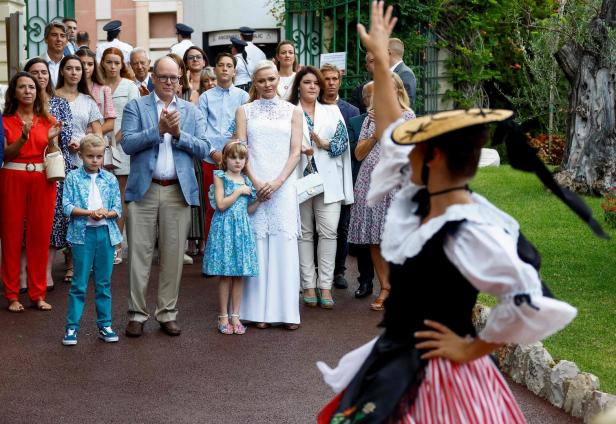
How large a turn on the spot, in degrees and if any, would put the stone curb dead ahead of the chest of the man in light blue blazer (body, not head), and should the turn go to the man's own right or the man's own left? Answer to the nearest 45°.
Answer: approximately 45° to the man's own left

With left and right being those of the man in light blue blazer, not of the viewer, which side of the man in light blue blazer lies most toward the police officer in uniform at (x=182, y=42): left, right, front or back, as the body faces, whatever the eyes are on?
back

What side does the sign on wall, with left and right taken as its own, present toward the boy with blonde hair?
front

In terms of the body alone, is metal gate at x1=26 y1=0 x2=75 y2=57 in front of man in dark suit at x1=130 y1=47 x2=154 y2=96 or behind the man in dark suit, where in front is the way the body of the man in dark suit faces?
behind

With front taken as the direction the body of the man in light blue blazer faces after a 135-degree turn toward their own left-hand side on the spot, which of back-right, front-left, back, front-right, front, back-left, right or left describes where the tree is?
front

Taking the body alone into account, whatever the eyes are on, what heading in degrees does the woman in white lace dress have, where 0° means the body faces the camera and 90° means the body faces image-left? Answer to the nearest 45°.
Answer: approximately 0°

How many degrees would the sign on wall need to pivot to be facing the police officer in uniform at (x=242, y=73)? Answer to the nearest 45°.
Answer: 0° — it already faces them

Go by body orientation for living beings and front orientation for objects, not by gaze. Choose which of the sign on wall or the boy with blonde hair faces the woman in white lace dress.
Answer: the sign on wall
